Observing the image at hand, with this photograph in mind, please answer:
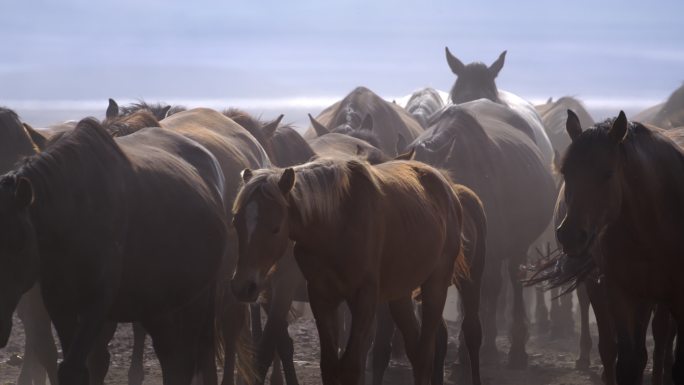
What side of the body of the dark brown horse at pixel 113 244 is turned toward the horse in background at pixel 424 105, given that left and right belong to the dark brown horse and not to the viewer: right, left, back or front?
back

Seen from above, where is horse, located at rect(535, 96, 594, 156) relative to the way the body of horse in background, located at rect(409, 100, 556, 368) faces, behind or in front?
behind

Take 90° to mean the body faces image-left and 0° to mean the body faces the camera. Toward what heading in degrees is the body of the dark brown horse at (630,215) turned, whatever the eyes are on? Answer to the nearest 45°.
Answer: approximately 45°

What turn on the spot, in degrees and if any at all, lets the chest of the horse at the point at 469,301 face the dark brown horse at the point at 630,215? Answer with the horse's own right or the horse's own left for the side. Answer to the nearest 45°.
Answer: approximately 135° to the horse's own left

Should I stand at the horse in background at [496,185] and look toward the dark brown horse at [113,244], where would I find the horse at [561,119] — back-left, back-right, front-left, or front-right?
back-right
